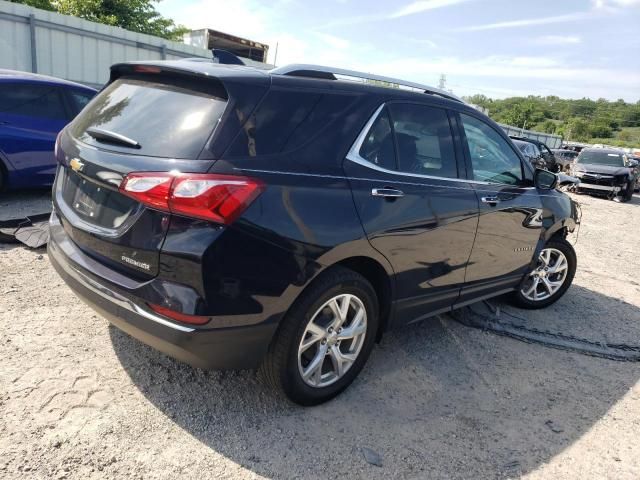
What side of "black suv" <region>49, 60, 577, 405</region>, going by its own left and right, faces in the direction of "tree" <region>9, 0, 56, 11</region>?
left

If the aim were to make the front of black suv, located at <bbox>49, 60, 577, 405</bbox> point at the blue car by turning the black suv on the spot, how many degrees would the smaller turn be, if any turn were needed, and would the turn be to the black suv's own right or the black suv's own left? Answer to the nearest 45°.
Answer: approximately 90° to the black suv's own left

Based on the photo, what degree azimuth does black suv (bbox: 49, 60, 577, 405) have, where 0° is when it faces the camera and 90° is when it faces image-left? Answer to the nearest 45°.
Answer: approximately 225°

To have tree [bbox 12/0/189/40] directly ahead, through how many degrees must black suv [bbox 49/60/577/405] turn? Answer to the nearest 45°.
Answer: approximately 90° to its left

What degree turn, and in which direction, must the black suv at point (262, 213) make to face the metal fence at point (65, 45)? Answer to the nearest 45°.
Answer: approximately 90° to its left
